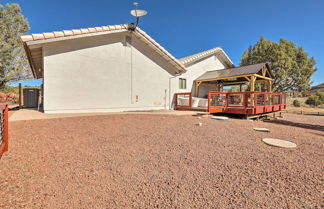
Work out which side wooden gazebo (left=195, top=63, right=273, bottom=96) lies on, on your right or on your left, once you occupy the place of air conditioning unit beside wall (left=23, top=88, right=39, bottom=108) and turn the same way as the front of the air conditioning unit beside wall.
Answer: on your left

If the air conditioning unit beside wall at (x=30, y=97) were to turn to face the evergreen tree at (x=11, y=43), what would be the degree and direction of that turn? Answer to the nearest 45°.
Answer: approximately 180°

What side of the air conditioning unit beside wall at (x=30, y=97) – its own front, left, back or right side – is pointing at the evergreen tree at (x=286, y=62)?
left

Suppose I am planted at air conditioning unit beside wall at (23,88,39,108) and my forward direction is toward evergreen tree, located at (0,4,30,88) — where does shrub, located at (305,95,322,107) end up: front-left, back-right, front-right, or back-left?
back-right

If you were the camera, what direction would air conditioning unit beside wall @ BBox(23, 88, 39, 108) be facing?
facing the viewer
